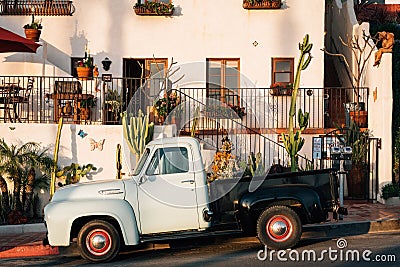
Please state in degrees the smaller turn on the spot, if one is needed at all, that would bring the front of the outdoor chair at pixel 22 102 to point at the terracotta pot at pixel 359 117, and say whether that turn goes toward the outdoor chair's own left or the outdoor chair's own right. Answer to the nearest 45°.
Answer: approximately 180°

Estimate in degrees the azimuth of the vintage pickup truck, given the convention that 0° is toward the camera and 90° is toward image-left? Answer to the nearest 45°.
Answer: approximately 90°

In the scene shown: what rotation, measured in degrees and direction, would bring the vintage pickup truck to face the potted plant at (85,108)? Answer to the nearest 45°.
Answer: approximately 45° to its right

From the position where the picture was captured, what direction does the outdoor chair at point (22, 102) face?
facing to the left of the viewer

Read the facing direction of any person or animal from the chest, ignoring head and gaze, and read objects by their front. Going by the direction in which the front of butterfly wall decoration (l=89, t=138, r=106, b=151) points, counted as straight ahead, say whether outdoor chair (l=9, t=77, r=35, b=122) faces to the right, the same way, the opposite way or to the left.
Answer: to the right

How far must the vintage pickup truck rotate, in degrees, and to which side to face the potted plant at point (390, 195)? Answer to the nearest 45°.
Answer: approximately 135° to its right

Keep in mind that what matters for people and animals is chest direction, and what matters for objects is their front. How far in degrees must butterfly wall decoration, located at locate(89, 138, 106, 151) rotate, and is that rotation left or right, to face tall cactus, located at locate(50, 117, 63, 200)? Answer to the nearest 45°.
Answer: approximately 90° to its right

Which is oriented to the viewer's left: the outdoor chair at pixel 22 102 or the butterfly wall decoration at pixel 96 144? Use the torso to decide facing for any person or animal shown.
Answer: the outdoor chair

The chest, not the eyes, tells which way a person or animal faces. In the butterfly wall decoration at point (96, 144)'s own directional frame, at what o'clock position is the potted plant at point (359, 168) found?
The potted plant is roughly at 9 o'clock from the butterfly wall decoration.
